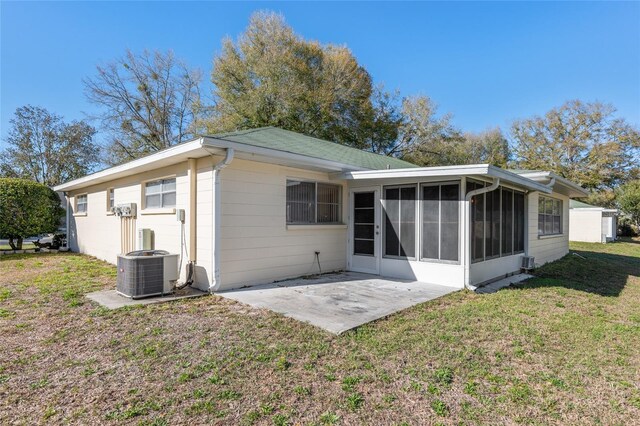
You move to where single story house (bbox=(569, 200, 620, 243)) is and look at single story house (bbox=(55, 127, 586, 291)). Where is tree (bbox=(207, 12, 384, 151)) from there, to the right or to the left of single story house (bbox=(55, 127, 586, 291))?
right

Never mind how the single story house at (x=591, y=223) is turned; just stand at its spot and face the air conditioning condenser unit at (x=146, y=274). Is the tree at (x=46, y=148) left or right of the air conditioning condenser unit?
right

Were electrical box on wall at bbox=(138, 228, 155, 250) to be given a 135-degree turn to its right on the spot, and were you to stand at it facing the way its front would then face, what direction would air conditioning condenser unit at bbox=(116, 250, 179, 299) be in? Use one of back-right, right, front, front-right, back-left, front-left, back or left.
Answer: back

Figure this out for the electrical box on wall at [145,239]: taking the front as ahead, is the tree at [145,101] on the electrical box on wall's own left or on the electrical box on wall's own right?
on the electrical box on wall's own right

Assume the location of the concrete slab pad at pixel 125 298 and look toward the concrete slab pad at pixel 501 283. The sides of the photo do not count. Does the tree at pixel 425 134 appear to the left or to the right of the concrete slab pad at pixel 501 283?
left

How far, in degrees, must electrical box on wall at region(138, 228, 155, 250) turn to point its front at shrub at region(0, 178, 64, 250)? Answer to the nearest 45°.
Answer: approximately 90° to its right

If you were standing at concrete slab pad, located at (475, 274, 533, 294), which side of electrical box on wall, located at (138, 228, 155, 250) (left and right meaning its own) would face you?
left

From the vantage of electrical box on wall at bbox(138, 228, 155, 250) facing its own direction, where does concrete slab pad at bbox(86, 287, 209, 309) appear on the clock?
The concrete slab pad is roughly at 11 o'clock from the electrical box on wall.
